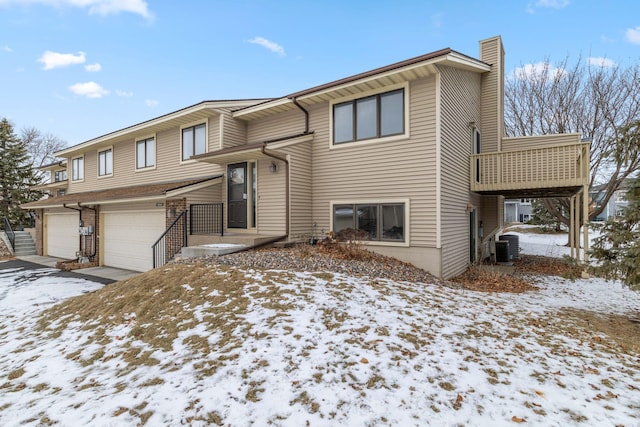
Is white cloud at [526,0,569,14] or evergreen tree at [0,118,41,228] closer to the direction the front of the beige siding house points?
the evergreen tree

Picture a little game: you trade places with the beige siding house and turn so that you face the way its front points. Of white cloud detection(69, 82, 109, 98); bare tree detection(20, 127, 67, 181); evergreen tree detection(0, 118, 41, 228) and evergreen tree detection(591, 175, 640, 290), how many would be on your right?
3

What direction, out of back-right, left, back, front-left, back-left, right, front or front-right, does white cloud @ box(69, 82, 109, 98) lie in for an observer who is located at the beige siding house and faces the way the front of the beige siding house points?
right

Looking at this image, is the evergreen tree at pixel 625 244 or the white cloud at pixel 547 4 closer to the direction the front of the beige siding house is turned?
the evergreen tree

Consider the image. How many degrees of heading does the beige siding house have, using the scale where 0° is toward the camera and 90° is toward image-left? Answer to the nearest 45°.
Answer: approximately 45°

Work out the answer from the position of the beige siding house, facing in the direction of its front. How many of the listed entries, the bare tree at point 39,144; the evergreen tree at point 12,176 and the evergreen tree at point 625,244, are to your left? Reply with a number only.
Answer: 1

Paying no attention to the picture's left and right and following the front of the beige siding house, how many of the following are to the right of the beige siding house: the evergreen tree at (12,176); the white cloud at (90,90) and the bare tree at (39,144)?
3

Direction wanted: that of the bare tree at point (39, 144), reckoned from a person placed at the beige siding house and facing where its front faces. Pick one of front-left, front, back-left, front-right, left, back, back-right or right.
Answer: right

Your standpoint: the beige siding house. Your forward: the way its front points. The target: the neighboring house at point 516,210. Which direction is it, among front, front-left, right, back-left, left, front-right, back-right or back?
back

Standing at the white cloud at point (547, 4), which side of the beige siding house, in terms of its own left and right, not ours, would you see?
back

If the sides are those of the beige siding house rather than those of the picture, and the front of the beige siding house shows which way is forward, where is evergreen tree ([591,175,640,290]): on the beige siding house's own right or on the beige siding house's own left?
on the beige siding house's own left

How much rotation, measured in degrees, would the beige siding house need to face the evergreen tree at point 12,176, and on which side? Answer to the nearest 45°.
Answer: approximately 90° to its right
